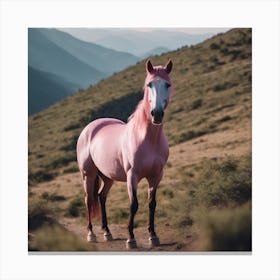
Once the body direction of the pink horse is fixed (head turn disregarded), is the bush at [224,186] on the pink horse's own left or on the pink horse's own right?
on the pink horse's own left

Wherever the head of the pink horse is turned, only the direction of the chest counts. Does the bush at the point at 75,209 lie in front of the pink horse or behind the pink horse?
behind

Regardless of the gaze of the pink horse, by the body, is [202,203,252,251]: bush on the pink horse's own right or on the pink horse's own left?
on the pink horse's own left

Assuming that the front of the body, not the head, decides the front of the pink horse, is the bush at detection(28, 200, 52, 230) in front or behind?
behind

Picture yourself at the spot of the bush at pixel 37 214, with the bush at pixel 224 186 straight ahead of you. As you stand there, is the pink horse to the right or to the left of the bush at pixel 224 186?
right
